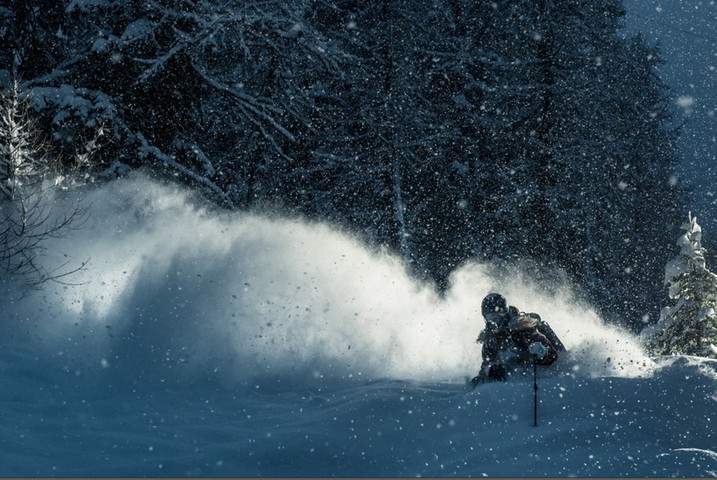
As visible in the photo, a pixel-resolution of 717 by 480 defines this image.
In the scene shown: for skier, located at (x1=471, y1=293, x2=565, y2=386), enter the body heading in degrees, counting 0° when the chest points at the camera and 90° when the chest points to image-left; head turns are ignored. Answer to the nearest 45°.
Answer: approximately 45°

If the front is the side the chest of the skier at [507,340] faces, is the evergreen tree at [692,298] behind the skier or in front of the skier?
behind
